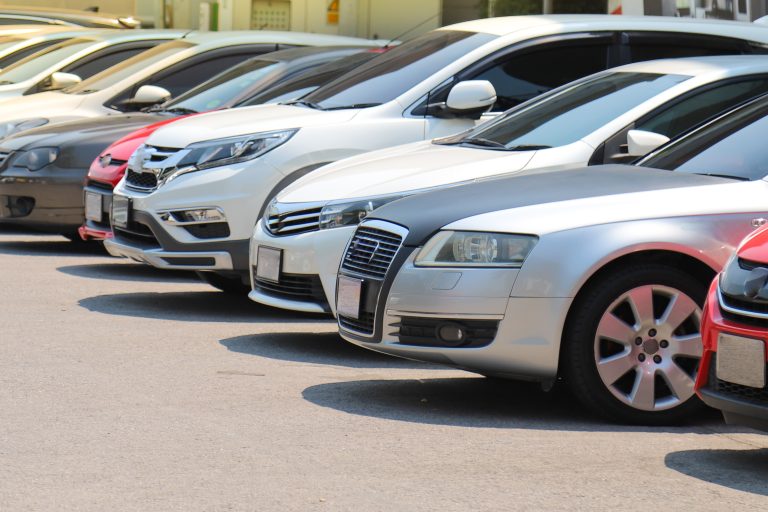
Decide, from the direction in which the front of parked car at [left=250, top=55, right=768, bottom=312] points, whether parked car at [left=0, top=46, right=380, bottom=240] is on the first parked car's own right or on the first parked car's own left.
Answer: on the first parked car's own right

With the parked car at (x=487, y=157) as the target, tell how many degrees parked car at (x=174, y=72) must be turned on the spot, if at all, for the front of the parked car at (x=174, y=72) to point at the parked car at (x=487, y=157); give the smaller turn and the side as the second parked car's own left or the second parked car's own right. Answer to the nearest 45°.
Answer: approximately 45° to the second parked car's own left

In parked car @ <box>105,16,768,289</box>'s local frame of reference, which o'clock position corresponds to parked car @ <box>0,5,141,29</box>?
parked car @ <box>0,5,141,29</box> is roughly at 4 o'clock from parked car @ <box>105,16,768,289</box>.

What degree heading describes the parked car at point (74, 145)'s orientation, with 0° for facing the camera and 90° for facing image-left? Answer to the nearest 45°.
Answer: approximately 45°

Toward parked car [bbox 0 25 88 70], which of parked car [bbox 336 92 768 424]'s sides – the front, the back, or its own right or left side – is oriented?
right

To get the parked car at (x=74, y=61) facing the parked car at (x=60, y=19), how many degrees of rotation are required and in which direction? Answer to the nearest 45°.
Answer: approximately 135° to its right

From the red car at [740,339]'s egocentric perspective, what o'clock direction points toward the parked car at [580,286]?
The parked car is roughly at 3 o'clock from the red car.
